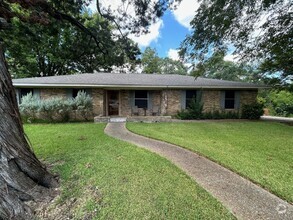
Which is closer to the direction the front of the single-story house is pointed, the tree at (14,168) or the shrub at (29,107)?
the tree

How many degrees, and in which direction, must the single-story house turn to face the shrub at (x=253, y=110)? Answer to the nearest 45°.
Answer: approximately 90° to its left

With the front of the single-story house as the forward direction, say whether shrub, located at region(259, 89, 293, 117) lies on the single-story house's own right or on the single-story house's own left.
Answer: on the single-story house's own left

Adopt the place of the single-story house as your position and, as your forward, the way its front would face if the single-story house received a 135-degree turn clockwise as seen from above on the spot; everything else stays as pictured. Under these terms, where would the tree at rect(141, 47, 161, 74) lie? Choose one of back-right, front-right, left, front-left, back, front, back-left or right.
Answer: front-right

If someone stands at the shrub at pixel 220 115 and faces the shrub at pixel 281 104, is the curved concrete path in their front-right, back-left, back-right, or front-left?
back-right

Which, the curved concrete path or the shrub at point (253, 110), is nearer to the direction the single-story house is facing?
the curved concrete path

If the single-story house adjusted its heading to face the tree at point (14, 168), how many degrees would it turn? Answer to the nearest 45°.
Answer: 0° — it already faces it

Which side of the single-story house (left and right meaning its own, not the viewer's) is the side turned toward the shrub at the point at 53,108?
right

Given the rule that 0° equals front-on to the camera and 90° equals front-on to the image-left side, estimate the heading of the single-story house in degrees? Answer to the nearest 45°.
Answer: approximately 0°

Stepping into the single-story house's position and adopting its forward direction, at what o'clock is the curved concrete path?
The curved concrete path is roughly at 12 o'clock from the single-story house.
